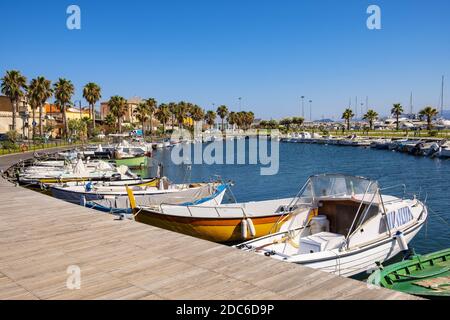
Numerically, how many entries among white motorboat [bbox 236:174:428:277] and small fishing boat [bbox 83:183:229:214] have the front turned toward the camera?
0

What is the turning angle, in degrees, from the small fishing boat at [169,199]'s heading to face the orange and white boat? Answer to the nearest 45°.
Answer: approximately 90° to its right

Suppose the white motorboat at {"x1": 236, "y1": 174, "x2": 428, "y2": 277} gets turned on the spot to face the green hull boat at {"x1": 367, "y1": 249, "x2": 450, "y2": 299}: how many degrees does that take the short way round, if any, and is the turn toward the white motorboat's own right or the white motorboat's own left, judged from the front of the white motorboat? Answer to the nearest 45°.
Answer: approximately 90° to the white motorboat's own right

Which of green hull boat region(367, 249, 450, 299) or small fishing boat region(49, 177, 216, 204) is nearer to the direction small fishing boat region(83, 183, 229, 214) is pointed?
the green hull boat

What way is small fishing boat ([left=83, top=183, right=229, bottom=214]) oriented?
to the viewer's right

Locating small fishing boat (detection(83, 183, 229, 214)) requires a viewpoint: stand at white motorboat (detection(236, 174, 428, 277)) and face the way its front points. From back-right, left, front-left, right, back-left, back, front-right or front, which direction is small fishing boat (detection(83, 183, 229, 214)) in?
left

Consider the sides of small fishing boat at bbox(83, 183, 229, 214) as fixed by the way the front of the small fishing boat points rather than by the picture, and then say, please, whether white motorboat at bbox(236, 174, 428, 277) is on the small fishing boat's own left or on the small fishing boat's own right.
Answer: on the small fishing boat's own right

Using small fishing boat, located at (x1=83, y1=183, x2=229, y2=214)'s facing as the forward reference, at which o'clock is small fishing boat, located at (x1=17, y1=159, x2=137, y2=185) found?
small fishing boat, located at (x1=17, y1=159, x2=137, y2=185) is roughly at 8 o'clock from small fishing boat, located at (x1=83, y1=183, x2=229, y2=214).

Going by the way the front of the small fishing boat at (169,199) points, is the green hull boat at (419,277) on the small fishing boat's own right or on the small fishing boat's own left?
on the small fishing boat's own right

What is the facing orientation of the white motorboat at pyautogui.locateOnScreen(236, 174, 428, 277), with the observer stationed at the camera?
facing away from the viewer and to the right of the viewer

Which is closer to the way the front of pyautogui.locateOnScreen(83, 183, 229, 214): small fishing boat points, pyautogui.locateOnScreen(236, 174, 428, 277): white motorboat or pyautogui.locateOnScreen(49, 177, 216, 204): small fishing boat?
the white motorboat
